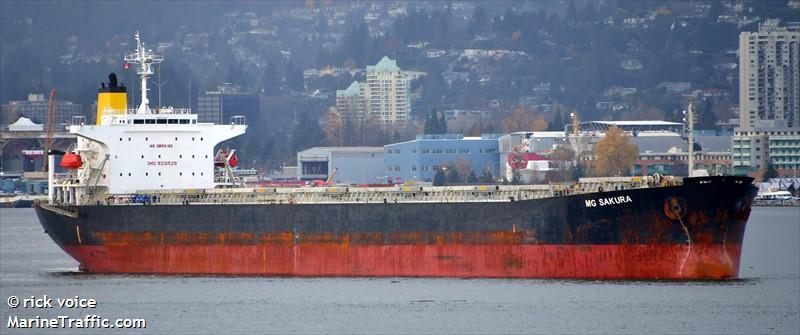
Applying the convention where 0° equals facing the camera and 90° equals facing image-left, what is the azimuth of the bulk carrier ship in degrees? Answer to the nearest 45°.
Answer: approximately 315°
